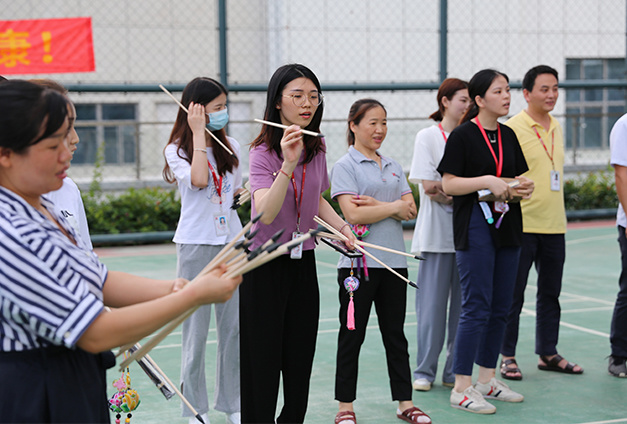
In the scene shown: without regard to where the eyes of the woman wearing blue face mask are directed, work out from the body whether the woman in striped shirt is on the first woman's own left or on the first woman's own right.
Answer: on the first woman's own right

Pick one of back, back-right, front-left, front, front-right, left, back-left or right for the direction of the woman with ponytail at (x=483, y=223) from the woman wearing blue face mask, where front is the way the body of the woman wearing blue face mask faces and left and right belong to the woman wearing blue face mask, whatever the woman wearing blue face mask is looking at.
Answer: front-left

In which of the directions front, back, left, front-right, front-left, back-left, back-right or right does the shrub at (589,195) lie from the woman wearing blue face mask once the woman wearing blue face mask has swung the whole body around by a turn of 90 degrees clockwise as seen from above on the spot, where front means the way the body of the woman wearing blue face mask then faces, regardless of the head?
back

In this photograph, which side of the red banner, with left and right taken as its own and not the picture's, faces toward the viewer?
front

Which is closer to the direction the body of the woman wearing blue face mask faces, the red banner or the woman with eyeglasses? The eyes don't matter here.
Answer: the woman with eyeglasses

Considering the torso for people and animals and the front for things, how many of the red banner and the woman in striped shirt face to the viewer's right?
1

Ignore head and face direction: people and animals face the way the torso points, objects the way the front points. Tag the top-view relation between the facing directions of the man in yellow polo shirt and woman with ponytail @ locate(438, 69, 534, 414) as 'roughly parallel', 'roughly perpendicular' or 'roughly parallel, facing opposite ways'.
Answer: roughly parallel

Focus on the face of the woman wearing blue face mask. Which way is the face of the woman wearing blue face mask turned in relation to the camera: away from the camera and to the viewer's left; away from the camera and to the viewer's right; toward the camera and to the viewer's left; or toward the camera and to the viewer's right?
toward the camera and to the viewer's right

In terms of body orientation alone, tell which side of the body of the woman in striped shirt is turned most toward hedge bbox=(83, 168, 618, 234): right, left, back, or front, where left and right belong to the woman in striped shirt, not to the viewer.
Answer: left

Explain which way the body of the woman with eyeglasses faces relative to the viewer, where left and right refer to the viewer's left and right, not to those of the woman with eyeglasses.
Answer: facing the viewer and to the right of the viewer

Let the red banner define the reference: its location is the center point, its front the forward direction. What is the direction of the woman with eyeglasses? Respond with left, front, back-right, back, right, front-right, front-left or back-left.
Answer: front

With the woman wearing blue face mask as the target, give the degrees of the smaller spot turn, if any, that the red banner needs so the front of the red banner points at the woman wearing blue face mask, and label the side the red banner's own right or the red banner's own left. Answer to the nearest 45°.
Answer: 0° — it already faces them

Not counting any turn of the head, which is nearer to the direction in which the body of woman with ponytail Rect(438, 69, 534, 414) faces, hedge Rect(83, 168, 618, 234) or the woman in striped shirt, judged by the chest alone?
the woman in striped shirt

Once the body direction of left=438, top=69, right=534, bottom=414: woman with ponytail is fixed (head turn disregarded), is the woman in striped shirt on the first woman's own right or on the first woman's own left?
on the first woman's own right

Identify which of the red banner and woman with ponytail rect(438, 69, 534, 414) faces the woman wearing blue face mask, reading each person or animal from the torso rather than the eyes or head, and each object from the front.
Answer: the red banner

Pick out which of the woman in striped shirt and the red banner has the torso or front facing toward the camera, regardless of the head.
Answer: the red banner

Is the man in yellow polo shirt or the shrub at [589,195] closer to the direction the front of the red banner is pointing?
the man in yellow polo shirt
